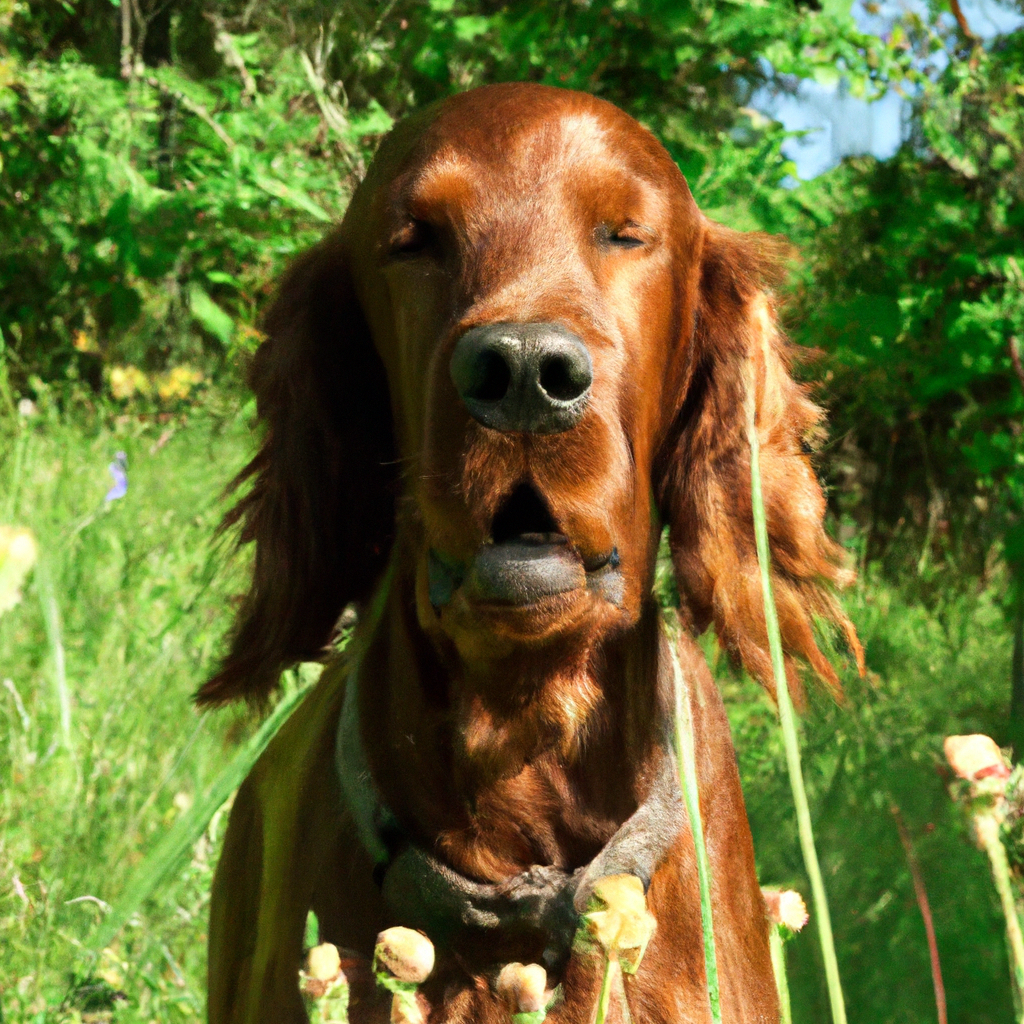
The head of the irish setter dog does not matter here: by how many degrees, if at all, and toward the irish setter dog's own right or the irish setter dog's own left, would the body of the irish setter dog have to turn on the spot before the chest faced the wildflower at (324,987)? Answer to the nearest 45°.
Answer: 0° — it already faces it

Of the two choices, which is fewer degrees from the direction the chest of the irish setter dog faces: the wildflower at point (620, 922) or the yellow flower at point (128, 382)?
the wildflower

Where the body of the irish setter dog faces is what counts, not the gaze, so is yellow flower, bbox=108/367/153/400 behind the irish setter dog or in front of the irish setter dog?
behind

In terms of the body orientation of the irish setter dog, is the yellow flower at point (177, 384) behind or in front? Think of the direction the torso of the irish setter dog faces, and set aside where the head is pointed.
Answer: behind

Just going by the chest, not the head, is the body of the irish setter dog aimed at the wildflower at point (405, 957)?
yes

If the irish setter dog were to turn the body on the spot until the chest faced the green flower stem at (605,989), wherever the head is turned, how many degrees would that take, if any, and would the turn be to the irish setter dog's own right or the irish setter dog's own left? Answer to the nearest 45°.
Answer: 0° — it already faces it

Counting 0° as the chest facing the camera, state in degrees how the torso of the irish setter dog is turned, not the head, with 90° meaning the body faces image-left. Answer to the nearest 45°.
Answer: approximately 0°

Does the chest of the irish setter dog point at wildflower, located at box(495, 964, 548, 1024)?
yes
